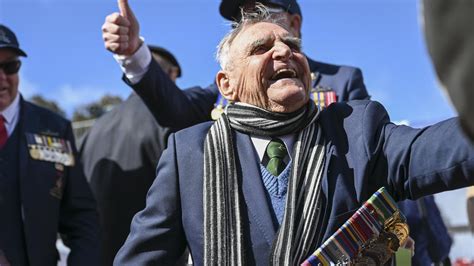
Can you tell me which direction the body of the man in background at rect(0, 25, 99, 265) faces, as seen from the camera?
toward the camera

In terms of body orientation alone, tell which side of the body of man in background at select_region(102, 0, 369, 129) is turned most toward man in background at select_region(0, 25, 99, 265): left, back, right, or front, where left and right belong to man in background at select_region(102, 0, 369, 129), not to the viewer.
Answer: right

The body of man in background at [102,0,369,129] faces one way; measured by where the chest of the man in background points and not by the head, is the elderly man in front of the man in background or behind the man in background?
in front

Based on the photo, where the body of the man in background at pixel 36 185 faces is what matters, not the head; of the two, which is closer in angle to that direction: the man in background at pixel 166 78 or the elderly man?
the elderly man

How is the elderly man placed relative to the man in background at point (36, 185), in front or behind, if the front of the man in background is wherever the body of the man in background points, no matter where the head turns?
in front

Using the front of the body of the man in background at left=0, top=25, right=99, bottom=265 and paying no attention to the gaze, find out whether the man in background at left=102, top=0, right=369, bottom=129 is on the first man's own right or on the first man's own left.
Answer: on the first man's own left

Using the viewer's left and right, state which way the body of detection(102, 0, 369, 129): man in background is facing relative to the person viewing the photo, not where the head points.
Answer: facing the viewer

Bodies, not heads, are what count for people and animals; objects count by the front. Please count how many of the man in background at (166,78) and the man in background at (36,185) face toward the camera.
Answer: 2
